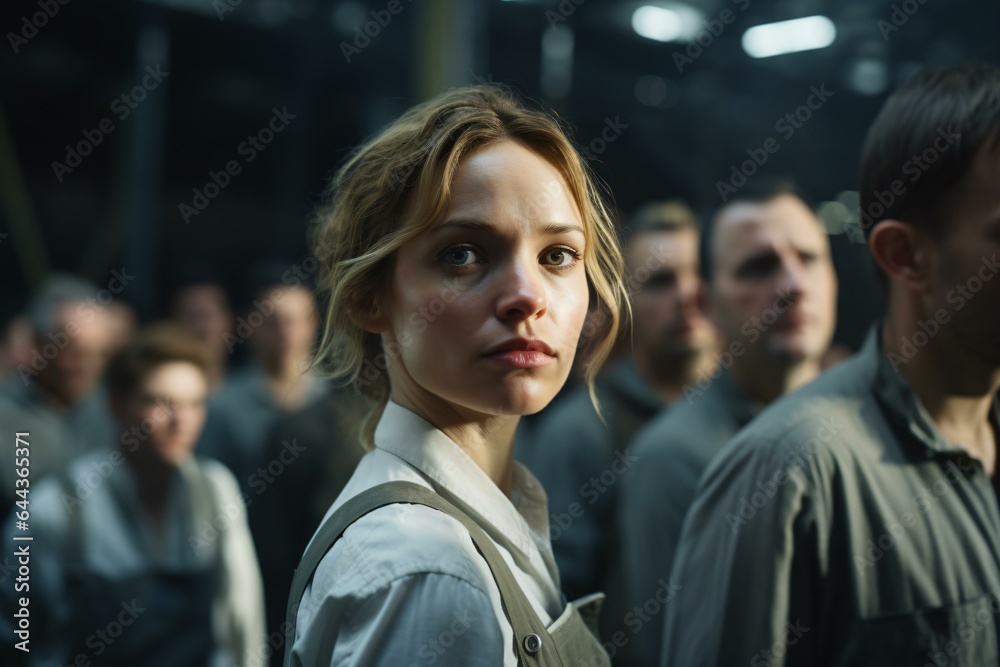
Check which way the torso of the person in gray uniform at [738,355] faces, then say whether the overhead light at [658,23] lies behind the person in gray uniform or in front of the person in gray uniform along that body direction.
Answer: behind

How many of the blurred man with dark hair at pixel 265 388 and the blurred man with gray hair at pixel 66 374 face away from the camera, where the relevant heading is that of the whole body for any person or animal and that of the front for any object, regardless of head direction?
0

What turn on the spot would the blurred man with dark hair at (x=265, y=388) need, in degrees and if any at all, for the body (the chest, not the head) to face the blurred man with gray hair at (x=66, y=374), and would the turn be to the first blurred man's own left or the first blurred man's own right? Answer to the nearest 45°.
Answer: approximately 135° to the first blurred man's own right

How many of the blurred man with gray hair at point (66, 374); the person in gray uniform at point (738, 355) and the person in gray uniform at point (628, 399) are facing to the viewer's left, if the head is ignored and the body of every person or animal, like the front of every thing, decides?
0

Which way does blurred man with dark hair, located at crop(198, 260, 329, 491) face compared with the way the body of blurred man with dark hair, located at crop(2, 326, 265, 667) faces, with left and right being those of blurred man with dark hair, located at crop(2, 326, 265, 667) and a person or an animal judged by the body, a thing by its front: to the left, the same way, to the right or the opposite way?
the same way

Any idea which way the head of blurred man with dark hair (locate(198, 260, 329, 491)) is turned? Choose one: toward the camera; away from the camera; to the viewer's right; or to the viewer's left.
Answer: toward the camera

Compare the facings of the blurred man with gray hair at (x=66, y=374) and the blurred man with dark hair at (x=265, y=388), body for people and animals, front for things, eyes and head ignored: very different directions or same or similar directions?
same or similar directions

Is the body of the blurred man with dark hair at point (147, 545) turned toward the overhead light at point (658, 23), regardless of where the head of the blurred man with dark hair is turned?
no

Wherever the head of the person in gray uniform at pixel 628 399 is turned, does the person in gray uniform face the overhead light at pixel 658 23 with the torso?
no

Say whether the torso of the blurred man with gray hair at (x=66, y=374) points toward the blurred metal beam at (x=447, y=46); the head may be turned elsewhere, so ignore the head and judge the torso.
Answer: no
